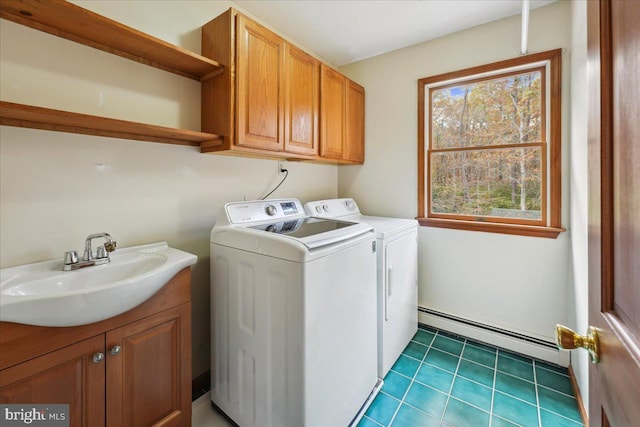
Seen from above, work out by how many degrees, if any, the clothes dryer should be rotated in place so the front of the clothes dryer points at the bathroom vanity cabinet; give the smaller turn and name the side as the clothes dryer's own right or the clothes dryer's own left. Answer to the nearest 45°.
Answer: approximately 90° to the clothes dryer's own right

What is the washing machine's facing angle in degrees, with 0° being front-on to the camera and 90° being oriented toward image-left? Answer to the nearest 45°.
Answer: approximately 315°

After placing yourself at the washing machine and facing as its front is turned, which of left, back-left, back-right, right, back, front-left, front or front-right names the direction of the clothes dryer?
left

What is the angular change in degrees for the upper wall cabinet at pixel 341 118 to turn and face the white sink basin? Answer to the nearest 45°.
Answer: approximately 90° to its right

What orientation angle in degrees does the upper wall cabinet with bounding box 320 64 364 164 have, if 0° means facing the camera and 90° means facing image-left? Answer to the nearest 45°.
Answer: approximately 315°

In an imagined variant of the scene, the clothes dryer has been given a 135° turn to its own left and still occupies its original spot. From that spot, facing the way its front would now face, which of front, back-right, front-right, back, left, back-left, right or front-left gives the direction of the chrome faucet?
back-left

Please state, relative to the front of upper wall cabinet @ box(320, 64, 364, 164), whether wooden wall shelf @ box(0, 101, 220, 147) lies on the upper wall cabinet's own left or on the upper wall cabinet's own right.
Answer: on the upper wall cabinet's own right
